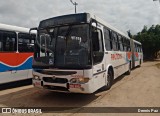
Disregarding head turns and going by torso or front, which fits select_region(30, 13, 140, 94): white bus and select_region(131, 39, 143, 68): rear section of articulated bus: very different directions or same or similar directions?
same or similar directions

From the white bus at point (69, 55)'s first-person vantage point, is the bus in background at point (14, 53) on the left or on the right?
on its right

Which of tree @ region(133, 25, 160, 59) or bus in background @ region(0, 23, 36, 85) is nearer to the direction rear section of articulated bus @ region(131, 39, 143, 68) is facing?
the bus in background

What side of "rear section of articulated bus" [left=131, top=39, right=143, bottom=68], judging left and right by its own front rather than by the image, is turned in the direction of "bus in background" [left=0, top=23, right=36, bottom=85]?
front

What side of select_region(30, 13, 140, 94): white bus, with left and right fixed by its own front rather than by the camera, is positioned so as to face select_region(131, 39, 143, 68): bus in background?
back

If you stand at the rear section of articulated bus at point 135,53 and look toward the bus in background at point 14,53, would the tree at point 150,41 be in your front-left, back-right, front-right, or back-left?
back-right

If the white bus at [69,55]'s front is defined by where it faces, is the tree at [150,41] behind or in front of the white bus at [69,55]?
behind

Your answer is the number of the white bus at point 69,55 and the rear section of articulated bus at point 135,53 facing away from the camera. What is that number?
0

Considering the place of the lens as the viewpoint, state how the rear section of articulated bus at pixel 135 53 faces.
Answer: facing the viewer and to the left of the viewer
